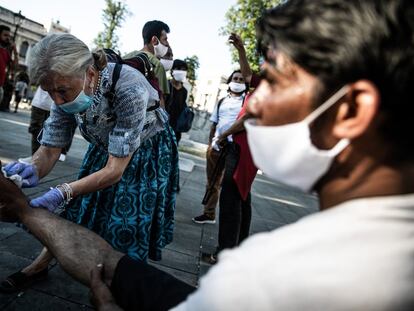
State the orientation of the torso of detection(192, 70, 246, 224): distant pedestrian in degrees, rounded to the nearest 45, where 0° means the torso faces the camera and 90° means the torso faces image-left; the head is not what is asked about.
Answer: approximately 45°

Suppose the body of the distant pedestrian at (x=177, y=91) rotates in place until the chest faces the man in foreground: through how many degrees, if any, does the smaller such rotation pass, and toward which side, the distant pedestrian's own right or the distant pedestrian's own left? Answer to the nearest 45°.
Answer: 0° — they already face them

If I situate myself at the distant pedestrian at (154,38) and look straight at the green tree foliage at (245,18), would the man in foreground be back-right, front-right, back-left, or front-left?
back-right

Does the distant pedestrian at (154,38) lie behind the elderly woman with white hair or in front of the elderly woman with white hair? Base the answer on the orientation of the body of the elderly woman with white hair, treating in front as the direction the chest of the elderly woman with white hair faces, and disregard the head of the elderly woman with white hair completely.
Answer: behind

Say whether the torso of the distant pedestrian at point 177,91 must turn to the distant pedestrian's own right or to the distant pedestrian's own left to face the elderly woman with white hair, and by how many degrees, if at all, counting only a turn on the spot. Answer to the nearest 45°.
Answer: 0° — they already face them

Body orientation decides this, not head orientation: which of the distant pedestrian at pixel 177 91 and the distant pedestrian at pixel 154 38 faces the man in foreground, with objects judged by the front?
the distant pedestrian at pixel 177 91
